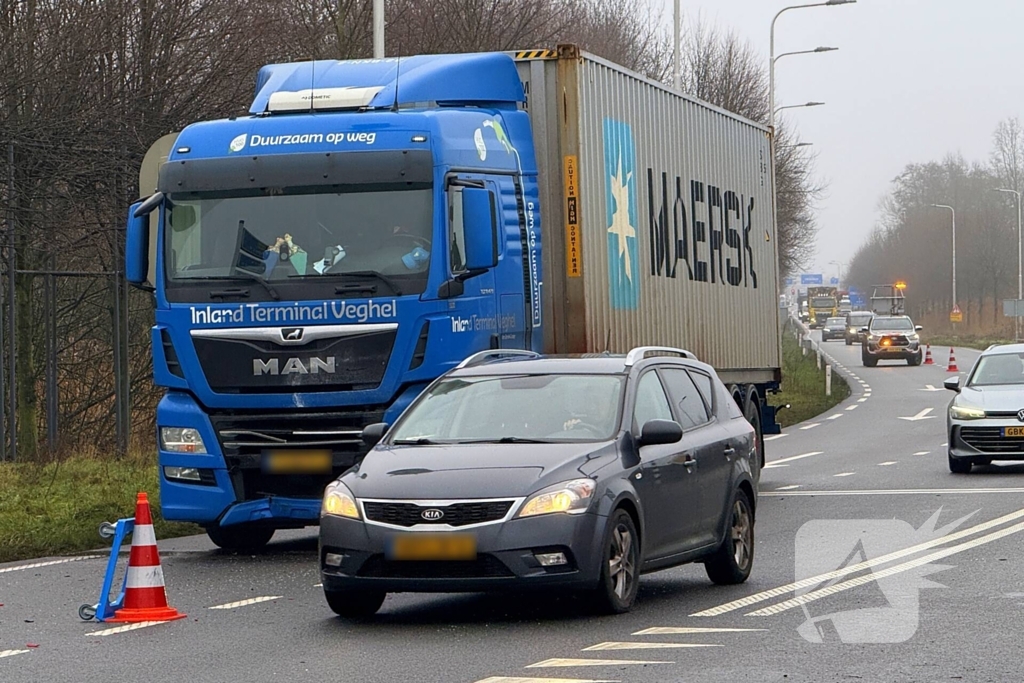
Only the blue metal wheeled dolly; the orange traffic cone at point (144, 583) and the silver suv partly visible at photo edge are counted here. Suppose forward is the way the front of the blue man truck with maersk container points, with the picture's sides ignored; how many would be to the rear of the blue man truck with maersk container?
1

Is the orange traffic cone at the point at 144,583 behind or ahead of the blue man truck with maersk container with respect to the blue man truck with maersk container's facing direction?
ahead

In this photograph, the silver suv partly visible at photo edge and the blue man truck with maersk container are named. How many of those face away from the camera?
0

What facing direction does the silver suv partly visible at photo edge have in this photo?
toward the camera

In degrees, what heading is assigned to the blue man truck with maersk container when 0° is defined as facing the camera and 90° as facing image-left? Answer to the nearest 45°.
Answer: approximately 45°

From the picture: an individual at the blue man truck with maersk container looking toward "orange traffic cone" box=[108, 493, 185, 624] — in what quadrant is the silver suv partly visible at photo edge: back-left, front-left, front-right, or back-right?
back-left

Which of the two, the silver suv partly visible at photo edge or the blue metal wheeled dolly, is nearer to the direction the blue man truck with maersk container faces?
the blue metal wheeled dolly

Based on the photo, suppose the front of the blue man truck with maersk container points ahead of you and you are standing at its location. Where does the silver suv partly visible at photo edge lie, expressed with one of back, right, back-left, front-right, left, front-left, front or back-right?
back

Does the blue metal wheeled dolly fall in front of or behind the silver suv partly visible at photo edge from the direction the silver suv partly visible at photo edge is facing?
in front

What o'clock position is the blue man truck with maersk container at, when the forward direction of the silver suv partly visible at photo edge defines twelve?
The blue man truck with maersk container is roughly at 1 o'clock from the silver suv partly visible at photo edge.
